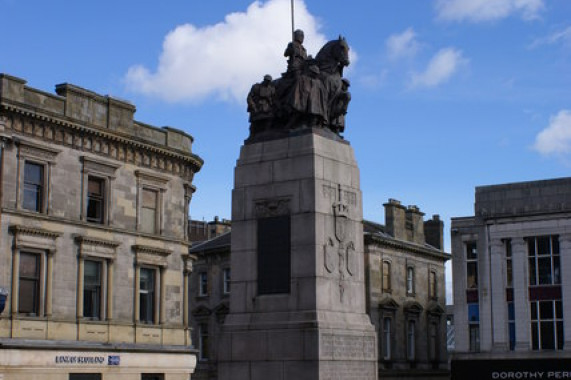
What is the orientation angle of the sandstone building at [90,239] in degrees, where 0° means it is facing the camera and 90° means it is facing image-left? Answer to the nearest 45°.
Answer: approximately 315°

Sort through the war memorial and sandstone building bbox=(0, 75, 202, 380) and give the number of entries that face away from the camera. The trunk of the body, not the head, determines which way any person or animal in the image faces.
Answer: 0

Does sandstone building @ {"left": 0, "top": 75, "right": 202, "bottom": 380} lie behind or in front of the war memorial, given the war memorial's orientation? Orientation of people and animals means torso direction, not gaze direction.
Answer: behind

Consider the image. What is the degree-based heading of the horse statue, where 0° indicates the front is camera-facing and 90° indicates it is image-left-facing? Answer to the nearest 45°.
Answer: approximately 315°

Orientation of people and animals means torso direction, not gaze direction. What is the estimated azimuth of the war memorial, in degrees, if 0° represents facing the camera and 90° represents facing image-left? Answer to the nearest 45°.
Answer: approximately 315°

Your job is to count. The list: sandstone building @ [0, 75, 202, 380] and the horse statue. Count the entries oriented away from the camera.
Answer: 0

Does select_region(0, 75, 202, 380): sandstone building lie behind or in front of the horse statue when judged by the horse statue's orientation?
behind
